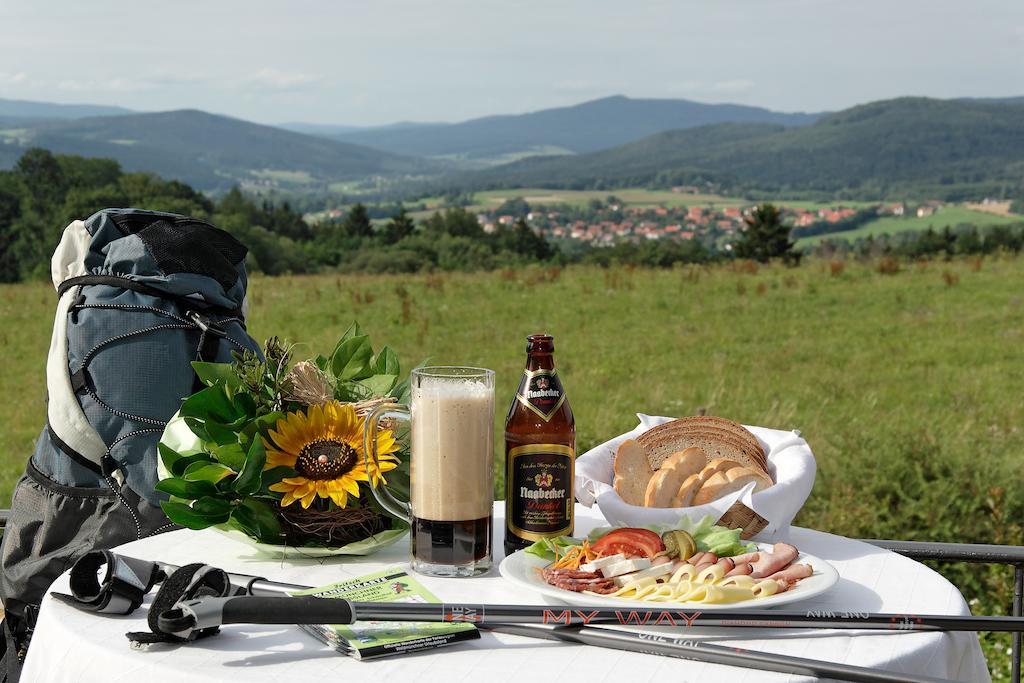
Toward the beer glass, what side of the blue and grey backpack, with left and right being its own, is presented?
front

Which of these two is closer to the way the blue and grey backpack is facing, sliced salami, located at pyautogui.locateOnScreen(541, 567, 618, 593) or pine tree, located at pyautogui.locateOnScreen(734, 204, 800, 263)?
the sliced salami

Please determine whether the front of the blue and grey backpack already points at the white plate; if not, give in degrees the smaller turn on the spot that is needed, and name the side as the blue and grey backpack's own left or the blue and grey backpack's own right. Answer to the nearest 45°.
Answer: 0° — it already faces it

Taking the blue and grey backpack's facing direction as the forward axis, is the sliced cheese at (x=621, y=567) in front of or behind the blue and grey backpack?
in front

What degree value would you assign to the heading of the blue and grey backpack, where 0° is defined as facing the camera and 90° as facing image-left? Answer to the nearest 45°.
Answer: approximately 315°
